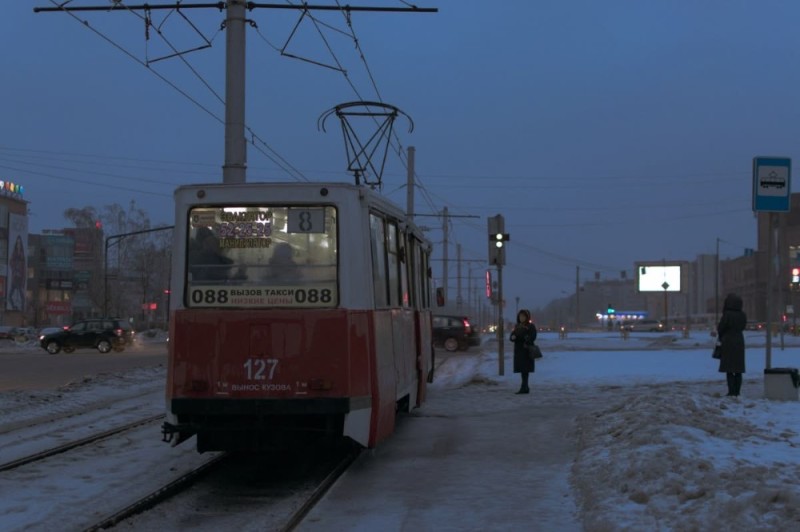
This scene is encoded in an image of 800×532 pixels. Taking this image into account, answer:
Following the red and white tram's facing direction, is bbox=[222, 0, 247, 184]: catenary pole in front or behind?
in front

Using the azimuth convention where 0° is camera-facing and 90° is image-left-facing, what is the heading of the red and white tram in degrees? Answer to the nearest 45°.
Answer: approximately 180°

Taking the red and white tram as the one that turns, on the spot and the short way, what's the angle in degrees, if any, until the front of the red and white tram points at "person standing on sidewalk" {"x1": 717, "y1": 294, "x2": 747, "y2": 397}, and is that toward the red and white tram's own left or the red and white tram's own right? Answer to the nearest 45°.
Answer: approximately 45° to the red and white tram's own right

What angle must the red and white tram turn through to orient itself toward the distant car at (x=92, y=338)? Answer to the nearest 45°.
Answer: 0° — it already faces it

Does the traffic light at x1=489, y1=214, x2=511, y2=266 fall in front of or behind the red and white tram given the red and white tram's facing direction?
in front
